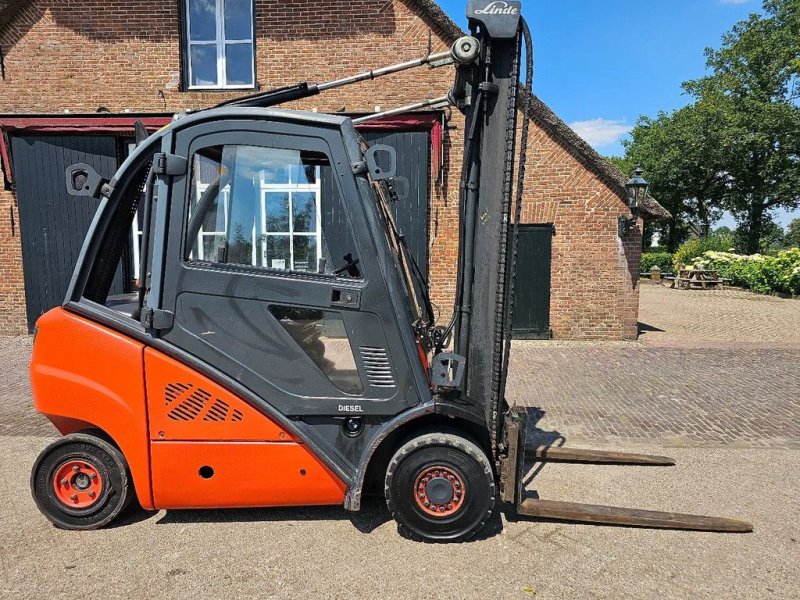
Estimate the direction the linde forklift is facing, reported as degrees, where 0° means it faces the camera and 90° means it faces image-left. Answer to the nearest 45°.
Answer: approximately 270°

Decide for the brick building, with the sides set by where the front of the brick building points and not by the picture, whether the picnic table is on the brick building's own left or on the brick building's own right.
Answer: on the brick building's own left

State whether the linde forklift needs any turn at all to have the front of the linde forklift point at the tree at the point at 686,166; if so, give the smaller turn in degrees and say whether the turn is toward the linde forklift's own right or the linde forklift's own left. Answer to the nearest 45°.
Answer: approximately 45° to the linde forklift's own left

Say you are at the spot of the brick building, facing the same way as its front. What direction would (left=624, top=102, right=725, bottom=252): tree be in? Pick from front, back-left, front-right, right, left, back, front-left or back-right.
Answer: back-left

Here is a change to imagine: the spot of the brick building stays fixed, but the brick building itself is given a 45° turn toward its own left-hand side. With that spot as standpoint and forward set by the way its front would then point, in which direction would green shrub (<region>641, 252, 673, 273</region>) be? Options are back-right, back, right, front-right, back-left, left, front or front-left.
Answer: left

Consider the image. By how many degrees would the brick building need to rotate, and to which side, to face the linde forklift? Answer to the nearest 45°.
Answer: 0° — it already faces it

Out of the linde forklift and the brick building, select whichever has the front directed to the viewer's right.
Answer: the linde forklift

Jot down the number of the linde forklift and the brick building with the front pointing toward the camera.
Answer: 1

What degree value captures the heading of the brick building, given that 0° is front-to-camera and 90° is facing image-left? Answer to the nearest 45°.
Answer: approximately 0°

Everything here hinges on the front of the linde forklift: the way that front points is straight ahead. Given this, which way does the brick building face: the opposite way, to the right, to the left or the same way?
to the right

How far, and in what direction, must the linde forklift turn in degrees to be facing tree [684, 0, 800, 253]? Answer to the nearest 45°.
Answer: approximately 45° to its left
